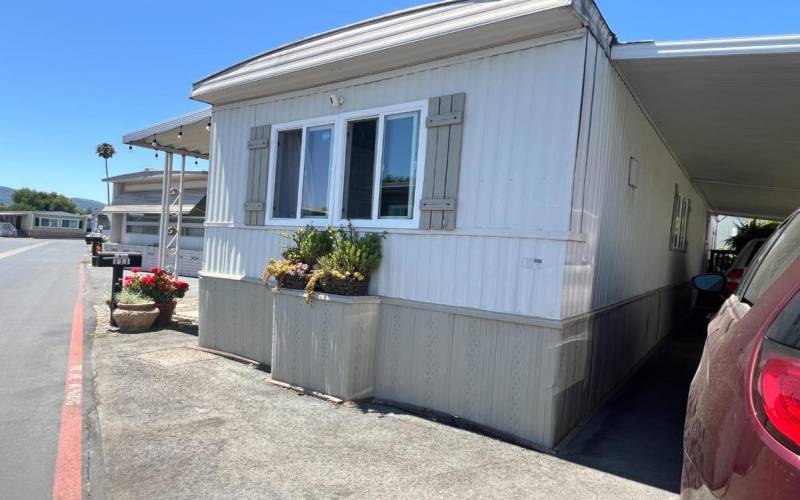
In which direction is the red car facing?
away from the camera

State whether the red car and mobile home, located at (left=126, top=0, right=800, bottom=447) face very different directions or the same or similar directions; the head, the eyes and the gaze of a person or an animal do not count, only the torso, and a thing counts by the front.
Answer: very different directions

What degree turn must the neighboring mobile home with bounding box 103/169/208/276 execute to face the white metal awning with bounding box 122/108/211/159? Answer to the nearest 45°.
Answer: approximately 45° to its left

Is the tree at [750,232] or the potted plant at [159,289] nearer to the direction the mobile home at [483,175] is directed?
the potted plant

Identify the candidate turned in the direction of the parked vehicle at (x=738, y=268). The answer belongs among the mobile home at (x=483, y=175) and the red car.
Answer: the red car

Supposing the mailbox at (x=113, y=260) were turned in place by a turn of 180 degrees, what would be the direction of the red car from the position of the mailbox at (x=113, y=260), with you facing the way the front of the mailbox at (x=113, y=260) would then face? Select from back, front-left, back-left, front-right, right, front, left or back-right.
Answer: right

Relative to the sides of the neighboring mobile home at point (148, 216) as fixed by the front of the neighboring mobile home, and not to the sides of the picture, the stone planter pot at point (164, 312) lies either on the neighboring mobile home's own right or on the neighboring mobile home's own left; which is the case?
on the neighboring mobile home's own left

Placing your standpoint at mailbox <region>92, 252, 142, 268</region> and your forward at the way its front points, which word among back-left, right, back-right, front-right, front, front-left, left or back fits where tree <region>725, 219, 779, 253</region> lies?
back

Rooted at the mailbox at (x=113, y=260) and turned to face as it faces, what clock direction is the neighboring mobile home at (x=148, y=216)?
The neighboring mobile home is roughly at 3 o'clock from the mailbox.

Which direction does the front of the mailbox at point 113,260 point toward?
to the viewer's left

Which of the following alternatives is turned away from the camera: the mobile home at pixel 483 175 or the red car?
the red car
